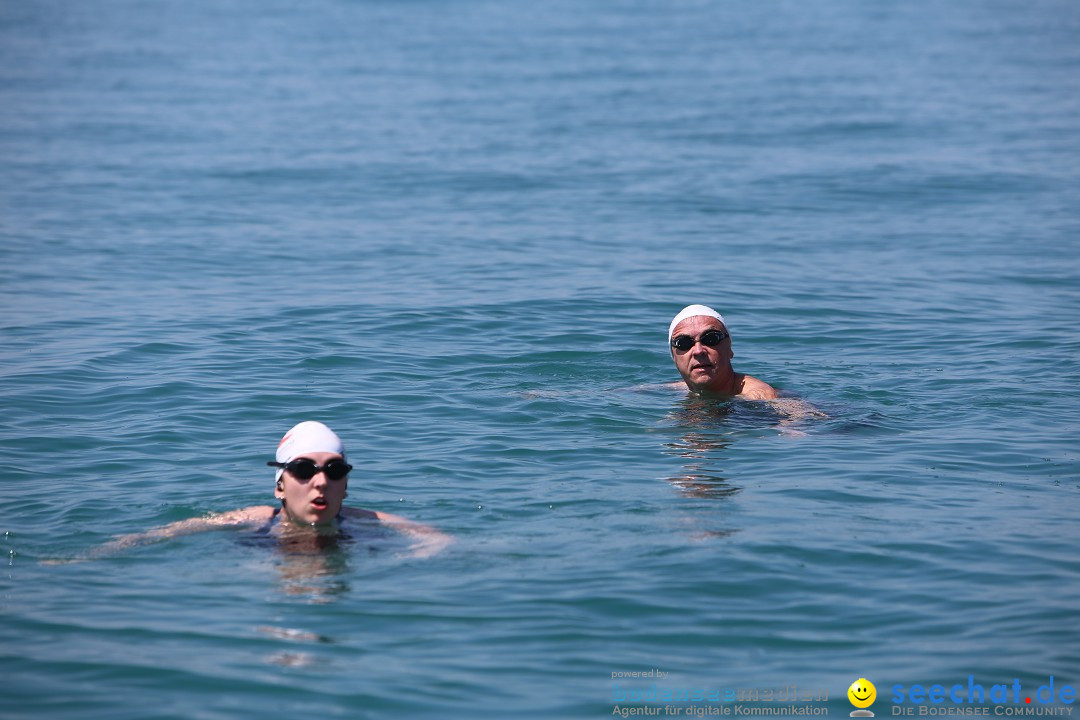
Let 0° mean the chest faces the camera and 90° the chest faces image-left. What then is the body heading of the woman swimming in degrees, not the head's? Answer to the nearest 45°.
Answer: approximately 0°
